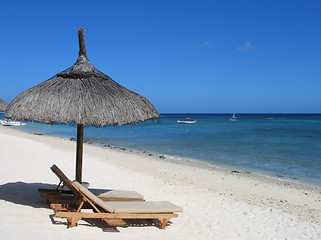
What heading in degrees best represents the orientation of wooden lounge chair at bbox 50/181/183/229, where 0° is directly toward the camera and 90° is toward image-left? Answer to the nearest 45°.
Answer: approximately 270°
